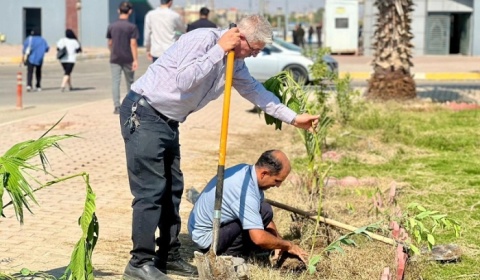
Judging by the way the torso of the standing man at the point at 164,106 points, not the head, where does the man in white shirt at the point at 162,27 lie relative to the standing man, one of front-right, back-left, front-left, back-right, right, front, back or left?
left

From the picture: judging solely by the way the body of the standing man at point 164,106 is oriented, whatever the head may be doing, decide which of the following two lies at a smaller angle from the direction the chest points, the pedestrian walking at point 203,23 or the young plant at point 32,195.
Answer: the pedestrian walking

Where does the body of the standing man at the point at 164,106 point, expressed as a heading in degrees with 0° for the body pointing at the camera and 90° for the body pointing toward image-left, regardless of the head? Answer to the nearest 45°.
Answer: approximately 270°

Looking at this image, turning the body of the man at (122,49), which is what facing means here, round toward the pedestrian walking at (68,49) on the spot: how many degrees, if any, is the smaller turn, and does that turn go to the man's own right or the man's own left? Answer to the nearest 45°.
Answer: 0° — they already face them

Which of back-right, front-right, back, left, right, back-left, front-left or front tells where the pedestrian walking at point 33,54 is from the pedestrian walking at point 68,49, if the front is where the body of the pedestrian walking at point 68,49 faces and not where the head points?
front-left

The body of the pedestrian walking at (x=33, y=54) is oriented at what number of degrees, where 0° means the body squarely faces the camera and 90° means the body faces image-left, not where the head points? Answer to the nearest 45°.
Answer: approximately 180°

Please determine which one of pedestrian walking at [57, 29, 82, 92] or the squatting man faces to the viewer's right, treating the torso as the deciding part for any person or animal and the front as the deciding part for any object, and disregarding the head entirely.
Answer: the squatting man

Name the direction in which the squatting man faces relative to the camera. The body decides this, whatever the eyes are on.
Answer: to the viewer's right

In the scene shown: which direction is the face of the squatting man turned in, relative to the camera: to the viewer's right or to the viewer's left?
to the viewer's right
